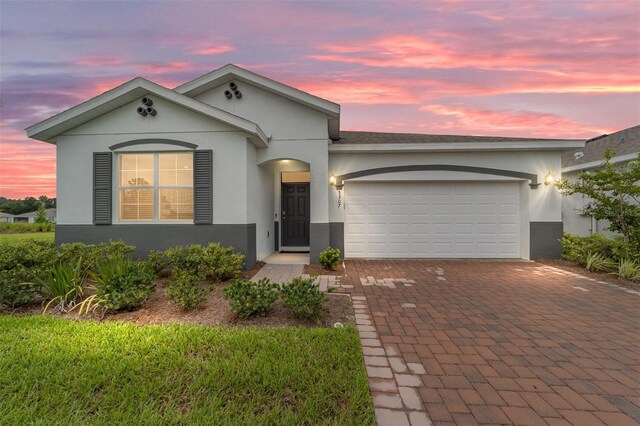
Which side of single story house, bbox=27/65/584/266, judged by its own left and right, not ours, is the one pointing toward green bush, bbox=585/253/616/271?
left

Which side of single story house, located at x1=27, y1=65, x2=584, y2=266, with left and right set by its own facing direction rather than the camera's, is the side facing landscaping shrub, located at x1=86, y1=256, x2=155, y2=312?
front

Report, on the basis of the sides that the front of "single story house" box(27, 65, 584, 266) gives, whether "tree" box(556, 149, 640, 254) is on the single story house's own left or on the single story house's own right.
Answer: on the single story house's own left

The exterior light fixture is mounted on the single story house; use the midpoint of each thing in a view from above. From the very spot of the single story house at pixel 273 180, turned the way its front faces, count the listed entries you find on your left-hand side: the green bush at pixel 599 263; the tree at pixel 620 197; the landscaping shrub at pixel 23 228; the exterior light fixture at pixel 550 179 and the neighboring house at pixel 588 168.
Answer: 4

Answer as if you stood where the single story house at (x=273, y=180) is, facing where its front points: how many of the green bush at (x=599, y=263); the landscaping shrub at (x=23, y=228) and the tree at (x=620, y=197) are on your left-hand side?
2

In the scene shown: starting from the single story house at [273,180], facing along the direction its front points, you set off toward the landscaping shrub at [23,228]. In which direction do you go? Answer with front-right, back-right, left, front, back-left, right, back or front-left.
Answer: back-right

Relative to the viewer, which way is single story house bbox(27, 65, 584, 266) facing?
toward the camera

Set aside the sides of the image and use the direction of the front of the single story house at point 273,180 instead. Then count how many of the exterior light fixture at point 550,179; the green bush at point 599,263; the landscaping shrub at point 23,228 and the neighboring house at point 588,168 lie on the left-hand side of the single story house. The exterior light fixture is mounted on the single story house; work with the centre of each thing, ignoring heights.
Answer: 3

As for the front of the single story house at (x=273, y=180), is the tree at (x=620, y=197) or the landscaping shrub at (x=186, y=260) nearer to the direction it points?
the landscaping shrub

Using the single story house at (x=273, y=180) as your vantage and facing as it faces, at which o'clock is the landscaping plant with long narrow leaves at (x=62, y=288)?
The landscaping plant with long narrow leaves is roughly at 1 o'clock from the single story house.

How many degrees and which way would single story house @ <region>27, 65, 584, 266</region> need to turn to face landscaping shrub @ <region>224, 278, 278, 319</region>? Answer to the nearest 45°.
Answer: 0° — it already faces it

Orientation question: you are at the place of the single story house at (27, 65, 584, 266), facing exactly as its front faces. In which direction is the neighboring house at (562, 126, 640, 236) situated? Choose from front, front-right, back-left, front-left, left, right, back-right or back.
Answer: left

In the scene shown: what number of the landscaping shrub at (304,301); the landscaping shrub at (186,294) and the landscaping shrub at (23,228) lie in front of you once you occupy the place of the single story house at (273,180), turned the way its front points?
2
